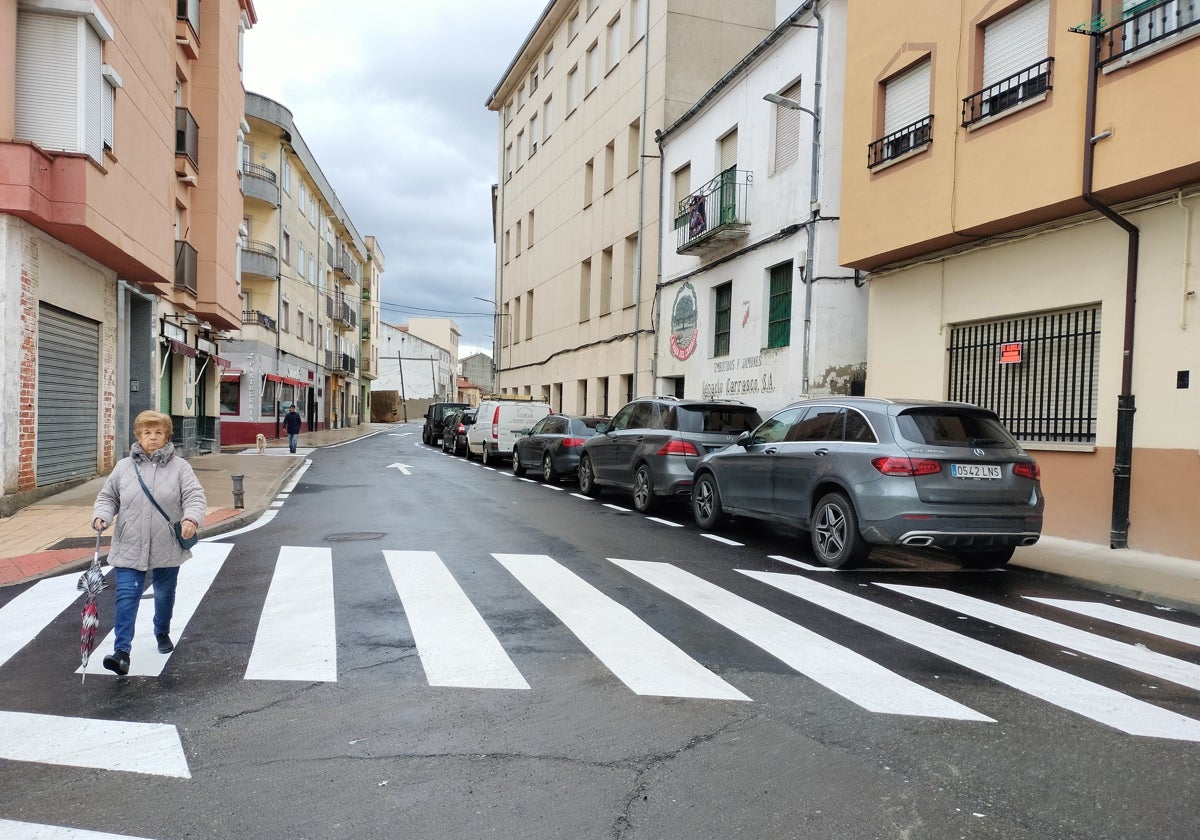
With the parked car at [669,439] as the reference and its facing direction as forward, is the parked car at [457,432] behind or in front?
in front

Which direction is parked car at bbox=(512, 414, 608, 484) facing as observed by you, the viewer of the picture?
facing away from the viewer and to the left of the viewer

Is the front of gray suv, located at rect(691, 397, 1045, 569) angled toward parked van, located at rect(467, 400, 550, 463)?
yes

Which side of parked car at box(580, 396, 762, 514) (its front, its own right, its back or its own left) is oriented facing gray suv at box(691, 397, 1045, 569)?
back

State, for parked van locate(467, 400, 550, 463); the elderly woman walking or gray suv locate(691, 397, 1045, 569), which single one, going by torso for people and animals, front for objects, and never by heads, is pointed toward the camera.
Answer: the elderly woman walking

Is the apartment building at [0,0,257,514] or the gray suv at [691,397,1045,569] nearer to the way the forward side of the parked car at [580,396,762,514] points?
the apartment building

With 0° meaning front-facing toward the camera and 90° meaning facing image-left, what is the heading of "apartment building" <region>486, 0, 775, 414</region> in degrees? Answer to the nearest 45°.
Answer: approximately 45°

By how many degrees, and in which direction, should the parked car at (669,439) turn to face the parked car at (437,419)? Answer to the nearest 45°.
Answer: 0° — it already faces it

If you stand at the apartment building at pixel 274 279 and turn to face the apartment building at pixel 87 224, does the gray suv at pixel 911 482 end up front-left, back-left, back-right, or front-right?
front-left

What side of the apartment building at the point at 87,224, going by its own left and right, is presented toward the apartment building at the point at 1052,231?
front

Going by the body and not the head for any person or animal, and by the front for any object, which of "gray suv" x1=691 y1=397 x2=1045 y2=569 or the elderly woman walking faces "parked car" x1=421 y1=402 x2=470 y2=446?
the gray suv

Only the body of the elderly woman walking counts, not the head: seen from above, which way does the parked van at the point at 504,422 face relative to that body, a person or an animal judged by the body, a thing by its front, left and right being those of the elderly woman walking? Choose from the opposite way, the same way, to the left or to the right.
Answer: the opposite way
